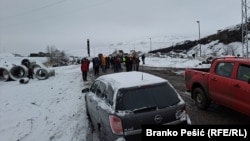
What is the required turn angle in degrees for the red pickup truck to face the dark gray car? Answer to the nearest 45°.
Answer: approximately 90° to its right

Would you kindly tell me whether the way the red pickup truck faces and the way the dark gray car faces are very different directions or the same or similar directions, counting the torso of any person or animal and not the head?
very different directions

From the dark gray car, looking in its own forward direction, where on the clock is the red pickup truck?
The red pickup truck is roughly at 3 o'clock from the dark gray car.

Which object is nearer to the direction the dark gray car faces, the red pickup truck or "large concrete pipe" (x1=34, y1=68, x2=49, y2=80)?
the large concrete pipe

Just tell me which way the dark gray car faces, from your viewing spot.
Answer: facing away from the viewer and to the left of the viewer

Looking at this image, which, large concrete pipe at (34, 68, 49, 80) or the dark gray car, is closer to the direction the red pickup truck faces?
the dark gray car
